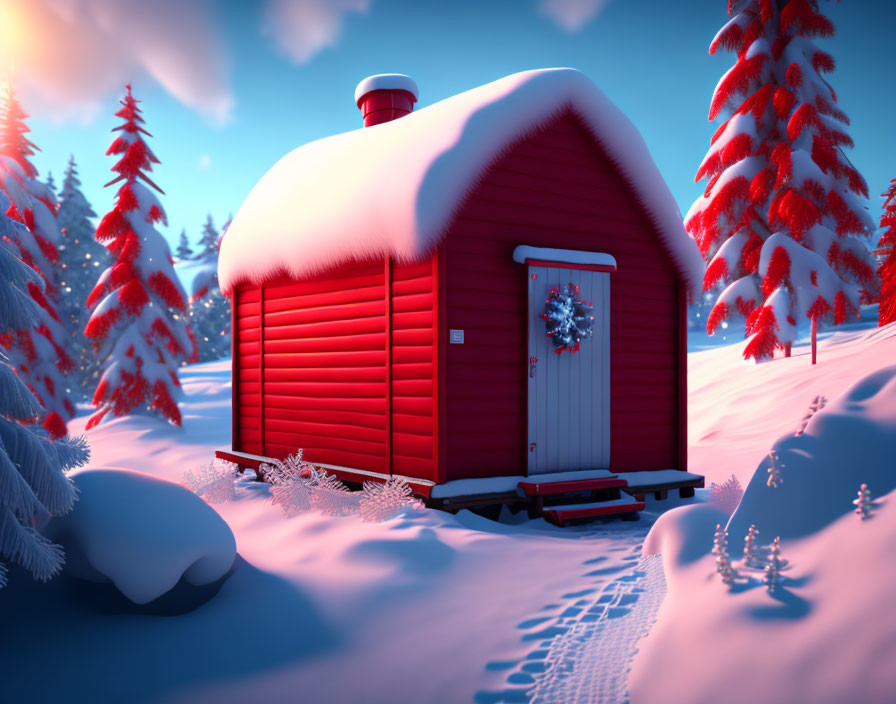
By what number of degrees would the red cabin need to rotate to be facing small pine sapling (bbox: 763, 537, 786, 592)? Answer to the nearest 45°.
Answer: approximately 45° to its right

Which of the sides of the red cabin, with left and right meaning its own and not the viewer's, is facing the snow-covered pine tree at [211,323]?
back

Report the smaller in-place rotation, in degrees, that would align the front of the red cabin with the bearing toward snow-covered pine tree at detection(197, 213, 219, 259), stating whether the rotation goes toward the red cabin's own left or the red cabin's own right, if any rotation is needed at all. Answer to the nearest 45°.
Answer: approximately 180°

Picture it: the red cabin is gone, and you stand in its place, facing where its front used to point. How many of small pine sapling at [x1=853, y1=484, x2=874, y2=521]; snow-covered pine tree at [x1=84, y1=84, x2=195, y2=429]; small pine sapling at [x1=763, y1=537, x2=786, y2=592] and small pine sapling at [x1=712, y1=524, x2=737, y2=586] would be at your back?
1

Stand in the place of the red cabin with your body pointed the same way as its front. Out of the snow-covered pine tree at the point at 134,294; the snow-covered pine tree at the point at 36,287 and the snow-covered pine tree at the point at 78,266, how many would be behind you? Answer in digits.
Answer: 3

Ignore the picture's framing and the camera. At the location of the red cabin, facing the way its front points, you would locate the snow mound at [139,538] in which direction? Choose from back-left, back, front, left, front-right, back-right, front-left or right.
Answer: right

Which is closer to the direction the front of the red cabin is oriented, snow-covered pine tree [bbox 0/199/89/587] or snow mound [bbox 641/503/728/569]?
the snow mound

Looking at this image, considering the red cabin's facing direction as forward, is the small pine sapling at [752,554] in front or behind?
in front

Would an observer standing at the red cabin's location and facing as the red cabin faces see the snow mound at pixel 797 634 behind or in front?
in front

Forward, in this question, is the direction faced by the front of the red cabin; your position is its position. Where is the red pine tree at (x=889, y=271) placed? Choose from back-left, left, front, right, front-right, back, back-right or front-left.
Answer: left

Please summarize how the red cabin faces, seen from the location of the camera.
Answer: facing the viewer and to the right of the viewer

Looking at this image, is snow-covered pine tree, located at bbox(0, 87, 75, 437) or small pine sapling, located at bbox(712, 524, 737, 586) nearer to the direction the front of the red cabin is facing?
the small pine sapling

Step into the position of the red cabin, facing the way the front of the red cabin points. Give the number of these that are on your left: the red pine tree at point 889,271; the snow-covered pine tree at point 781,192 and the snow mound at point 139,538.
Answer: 2
